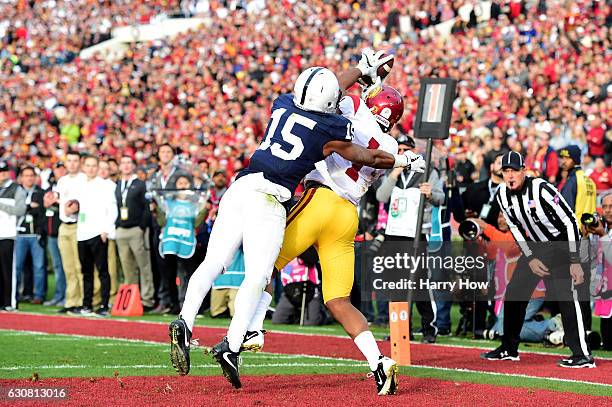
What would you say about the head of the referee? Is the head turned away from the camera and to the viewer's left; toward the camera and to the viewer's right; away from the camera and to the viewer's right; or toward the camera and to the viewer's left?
toward the camera and to the viewer's left

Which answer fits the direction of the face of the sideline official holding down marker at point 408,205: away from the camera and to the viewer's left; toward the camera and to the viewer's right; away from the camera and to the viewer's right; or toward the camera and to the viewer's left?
toward the camera and to the viewer's left

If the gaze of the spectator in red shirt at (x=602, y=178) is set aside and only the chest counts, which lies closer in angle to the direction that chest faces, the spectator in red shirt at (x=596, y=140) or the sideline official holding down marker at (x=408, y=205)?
the sideline official holding down marker

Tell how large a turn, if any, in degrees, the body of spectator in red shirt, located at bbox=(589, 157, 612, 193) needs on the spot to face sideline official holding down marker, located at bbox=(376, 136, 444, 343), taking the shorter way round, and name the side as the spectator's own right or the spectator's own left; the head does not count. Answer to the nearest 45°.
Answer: approximately 45° to the spectator's own right

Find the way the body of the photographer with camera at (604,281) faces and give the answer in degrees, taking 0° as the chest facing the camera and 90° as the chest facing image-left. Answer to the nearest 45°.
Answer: approximately 45°

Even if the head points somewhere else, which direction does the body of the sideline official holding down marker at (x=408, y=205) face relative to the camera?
toward the camera

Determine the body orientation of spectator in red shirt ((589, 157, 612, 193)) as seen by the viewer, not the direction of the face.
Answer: toward the camera

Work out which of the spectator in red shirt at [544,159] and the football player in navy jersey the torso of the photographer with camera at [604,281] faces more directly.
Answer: the football player in navy jersey

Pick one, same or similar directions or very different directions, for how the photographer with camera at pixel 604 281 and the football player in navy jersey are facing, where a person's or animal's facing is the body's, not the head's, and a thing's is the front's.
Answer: very different directions

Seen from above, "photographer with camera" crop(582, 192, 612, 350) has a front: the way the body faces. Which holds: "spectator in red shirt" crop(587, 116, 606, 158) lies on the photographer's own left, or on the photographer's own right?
on the photographer's own right

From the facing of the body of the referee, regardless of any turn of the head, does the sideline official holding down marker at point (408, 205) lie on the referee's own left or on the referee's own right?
on the referee's own right

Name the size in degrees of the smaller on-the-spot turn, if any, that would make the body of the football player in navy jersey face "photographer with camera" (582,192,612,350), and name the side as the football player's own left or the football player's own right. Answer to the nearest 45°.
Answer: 0° — they already face them

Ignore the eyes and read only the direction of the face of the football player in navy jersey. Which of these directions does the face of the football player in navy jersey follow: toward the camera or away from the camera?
away from the camera
